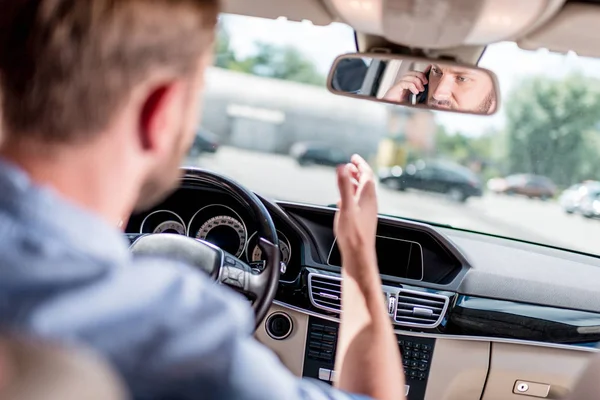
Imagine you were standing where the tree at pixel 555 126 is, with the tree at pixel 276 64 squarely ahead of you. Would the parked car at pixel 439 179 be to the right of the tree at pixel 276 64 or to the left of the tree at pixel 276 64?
left

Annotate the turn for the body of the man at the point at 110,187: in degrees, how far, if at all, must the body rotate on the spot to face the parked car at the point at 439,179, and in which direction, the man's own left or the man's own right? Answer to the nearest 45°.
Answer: approximately 45° to the man's own left

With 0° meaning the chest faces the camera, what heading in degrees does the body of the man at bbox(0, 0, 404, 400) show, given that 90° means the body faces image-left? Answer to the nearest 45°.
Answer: approximately 225°

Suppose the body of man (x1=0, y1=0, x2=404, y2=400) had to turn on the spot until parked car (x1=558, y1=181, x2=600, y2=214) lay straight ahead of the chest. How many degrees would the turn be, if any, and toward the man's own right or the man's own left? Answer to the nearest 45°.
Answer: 0° — they already face it

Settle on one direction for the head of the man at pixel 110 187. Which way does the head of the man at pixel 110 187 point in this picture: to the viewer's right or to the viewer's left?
to the viewer's right

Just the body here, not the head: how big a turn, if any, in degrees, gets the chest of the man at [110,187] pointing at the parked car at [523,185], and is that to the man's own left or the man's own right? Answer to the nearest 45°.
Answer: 0° — they already face it

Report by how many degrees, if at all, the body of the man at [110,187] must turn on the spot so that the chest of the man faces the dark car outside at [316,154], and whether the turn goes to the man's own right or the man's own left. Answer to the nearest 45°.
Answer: approximately 45° to the man's own left
